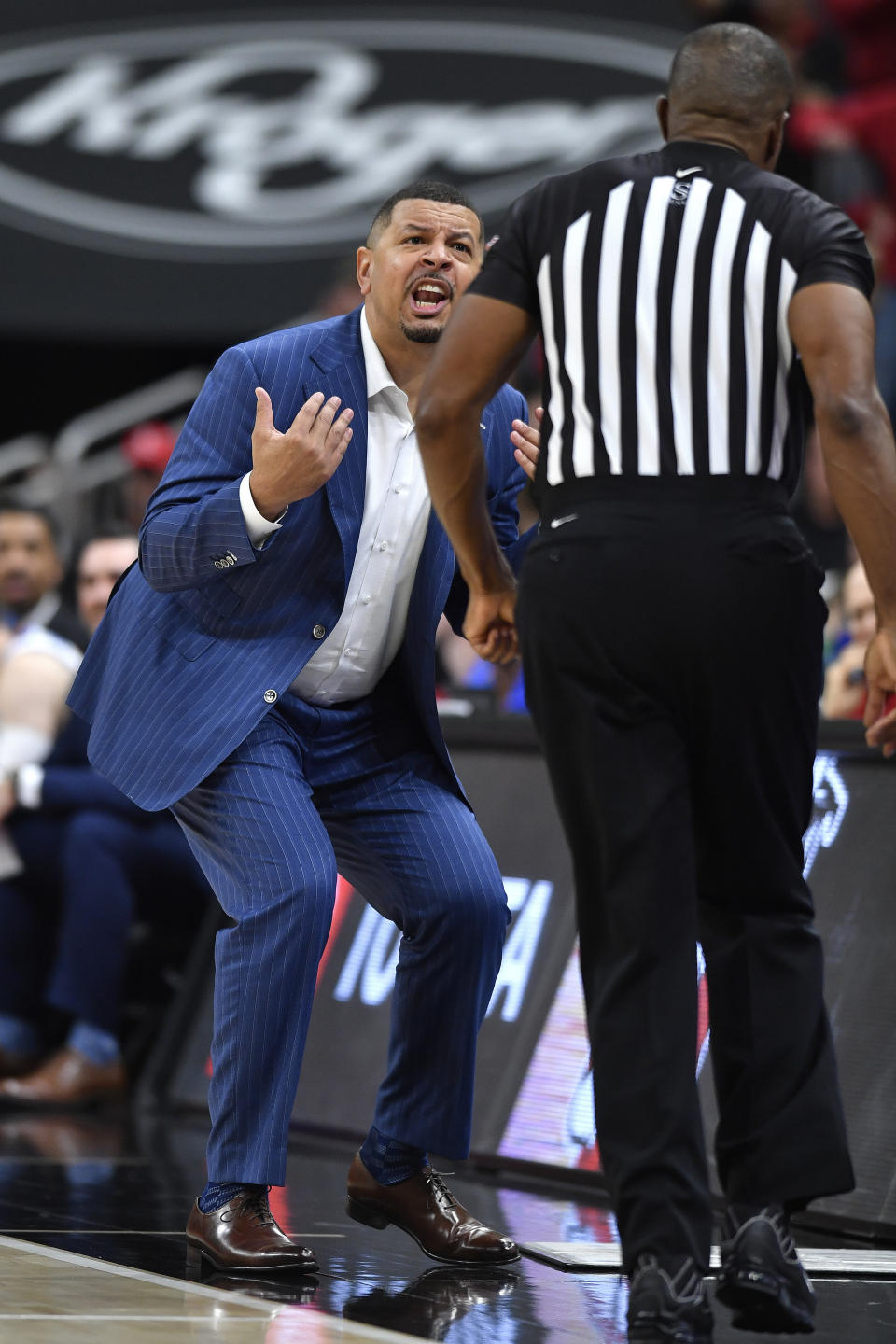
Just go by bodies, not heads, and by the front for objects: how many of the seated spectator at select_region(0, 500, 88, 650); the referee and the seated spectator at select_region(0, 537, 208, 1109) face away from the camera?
1

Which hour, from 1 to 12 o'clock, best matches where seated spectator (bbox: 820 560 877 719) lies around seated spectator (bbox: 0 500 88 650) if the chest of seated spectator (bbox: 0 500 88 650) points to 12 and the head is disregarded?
seated spectator (bbox: 820 560 877 719) is roughly at 9 o'clock from seated spectator (bbox: 0 500 88 650).

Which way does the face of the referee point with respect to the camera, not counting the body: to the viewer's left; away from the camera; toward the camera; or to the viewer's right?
away from the camera

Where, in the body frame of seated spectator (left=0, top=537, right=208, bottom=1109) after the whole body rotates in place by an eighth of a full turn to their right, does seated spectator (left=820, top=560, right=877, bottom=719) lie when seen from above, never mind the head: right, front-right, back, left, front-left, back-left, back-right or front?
back-left

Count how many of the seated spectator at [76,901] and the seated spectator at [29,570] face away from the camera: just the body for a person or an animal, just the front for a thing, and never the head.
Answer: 0

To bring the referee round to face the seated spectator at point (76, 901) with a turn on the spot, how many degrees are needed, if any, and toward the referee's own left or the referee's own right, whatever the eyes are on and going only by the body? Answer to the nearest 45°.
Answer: approximately 45° to the referee's own left

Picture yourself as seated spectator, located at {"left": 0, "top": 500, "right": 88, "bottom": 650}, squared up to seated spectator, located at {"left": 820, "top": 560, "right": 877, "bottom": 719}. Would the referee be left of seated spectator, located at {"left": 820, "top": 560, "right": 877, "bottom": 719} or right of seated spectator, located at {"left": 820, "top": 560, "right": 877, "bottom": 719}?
right

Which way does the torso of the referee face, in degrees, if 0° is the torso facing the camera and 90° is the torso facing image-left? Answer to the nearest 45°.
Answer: approximately 180°

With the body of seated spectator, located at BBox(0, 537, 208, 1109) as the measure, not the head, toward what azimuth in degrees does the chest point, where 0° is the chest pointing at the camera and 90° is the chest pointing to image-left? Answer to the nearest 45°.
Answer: approximately 45°

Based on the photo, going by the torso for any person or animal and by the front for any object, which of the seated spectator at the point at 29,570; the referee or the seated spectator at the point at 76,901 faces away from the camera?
the referee

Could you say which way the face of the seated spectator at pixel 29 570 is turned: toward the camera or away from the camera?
toward the camera

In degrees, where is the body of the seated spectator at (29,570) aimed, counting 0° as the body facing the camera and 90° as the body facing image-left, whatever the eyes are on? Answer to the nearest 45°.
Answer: approximately 45°

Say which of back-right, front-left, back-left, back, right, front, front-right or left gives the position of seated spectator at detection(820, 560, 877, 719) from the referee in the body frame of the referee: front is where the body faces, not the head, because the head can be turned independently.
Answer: front

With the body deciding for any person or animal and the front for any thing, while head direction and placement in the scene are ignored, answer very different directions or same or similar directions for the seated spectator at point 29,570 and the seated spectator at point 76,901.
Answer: same or similar directions
